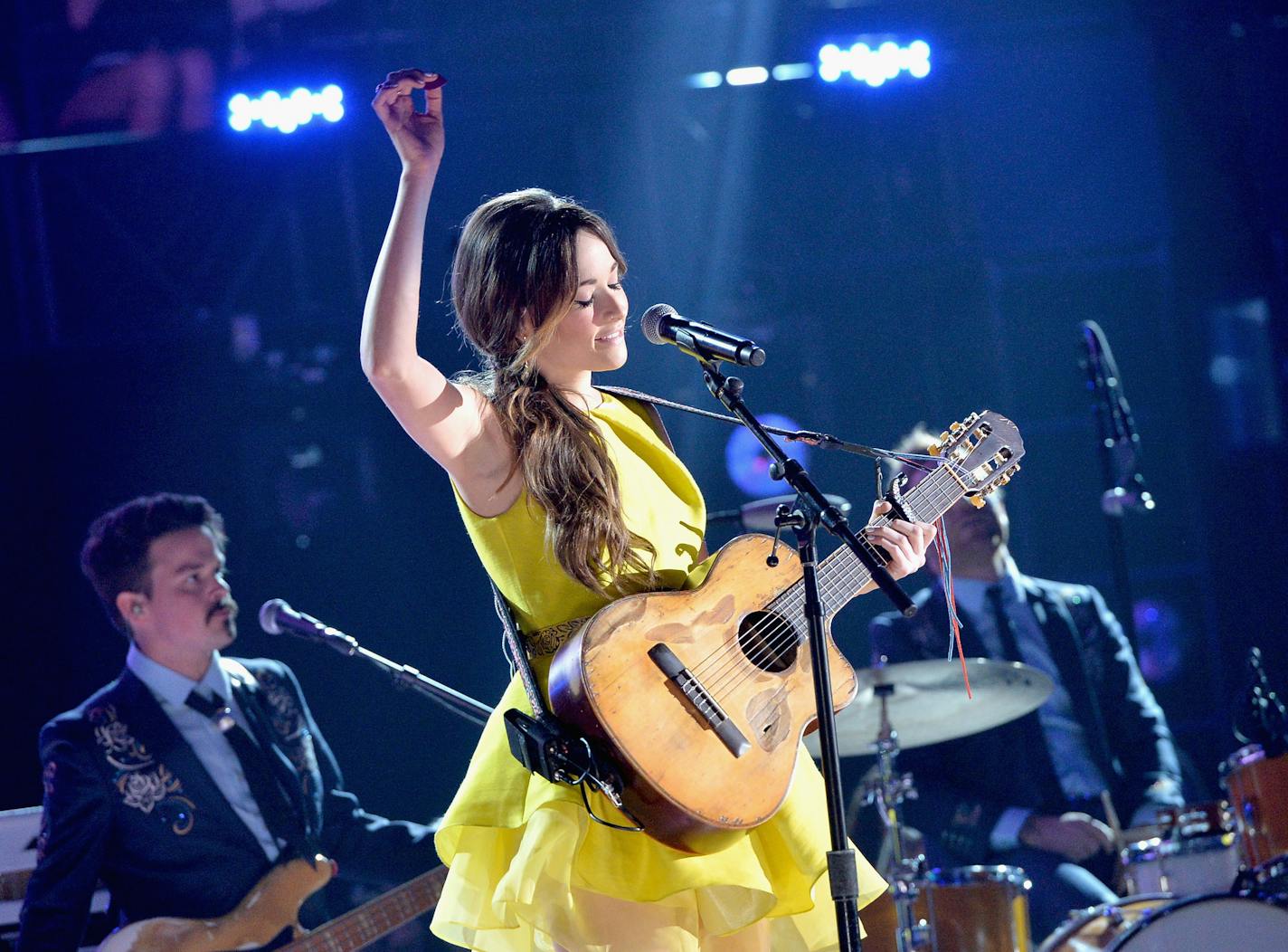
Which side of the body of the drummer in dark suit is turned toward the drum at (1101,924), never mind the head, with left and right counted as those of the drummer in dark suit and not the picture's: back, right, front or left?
front

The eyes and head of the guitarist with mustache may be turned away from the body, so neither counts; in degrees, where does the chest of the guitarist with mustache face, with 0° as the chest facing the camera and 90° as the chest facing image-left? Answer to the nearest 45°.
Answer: approximately 315°

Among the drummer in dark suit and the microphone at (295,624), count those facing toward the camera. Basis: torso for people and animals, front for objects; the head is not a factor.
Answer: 1

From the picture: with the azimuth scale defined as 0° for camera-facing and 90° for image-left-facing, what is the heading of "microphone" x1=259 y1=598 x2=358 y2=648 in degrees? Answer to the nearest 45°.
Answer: approximately 90°

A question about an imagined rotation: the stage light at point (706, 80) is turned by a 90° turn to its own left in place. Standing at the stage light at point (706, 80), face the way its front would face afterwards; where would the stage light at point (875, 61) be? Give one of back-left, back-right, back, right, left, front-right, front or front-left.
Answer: front

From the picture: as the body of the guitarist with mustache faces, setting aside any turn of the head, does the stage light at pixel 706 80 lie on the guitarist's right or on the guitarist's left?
on the guitarist's left

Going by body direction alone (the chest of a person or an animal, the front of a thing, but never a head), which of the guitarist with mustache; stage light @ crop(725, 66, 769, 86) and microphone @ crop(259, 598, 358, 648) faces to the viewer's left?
the microphone

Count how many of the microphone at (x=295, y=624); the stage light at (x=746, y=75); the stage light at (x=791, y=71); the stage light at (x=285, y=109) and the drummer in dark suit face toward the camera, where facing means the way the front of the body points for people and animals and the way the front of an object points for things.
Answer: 4
